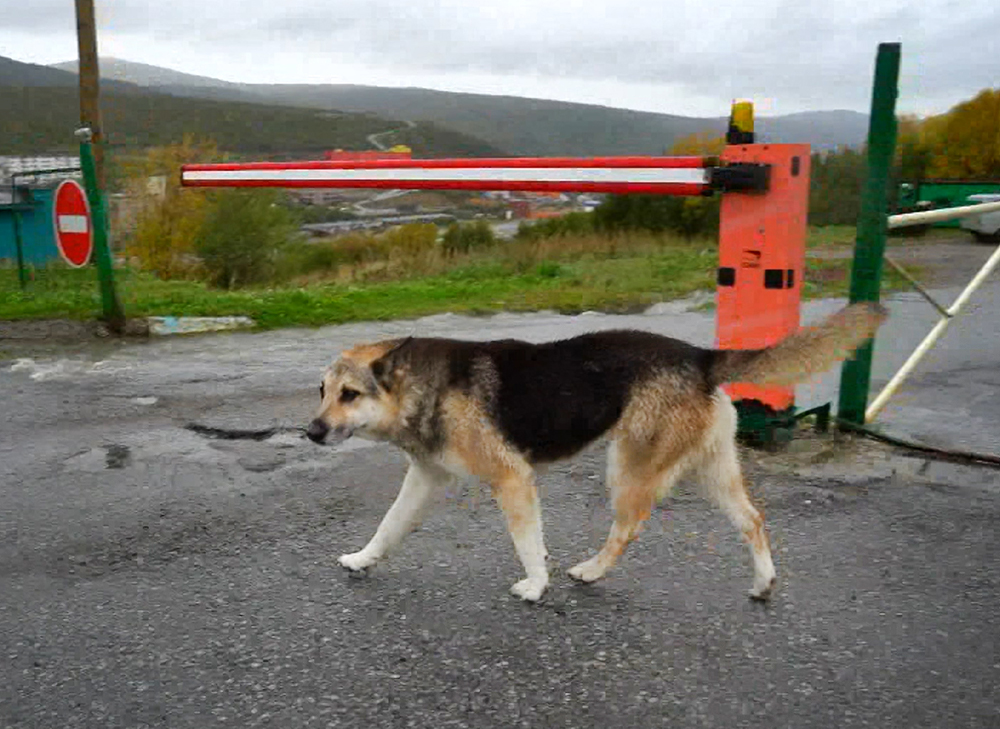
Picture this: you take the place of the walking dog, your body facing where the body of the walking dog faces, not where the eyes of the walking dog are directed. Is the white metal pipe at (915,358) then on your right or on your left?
on your right

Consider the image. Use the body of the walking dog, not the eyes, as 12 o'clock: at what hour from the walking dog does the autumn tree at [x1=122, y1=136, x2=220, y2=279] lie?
The autumn tree is roughly at 2 o'clock from the walking dog.

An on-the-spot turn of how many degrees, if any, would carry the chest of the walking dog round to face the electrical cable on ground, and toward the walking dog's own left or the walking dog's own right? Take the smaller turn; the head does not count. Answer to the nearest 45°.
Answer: approximately 135° to the walking dog's own right

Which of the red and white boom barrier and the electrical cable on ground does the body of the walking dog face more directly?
the red and white boom barrier

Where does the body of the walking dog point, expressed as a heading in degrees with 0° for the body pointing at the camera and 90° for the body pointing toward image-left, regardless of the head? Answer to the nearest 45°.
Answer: approximately 90°

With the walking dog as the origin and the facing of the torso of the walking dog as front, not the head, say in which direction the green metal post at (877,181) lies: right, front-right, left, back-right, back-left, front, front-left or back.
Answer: back-right

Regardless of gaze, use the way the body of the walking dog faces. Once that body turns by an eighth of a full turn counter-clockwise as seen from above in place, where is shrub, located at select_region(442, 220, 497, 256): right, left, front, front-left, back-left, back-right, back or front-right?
back-right

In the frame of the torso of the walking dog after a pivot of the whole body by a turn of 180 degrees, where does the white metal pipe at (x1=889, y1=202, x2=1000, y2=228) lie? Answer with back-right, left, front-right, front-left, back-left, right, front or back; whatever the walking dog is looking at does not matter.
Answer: front-left

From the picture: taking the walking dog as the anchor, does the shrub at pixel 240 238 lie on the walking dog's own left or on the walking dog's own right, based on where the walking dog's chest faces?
on the walking dog's own right
